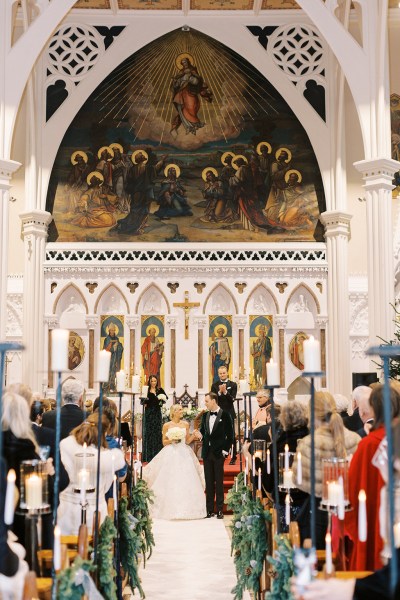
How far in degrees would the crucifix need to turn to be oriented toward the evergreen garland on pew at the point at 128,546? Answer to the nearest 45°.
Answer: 0° — it already faces it

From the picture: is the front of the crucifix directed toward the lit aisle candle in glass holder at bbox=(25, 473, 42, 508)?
yes

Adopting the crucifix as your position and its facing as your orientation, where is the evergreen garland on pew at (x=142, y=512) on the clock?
The evergreen garland on pew is roughly at 12 o'clock from the crucifix.

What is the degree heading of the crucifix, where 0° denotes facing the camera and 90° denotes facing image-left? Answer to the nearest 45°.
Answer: approximately 0°

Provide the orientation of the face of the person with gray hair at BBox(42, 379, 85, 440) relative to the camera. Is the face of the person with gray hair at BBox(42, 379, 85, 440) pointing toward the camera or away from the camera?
away from the camera

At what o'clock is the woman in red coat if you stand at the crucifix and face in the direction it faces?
The woman in red coat is roughly at 12 o'clock from the crucifix.

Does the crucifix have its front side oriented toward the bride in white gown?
yes

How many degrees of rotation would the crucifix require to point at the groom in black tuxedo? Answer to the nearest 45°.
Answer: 0° — it already faces them

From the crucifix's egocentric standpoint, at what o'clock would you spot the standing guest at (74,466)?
The standing guest is roughly at 12 o'clock from the crucifix.
